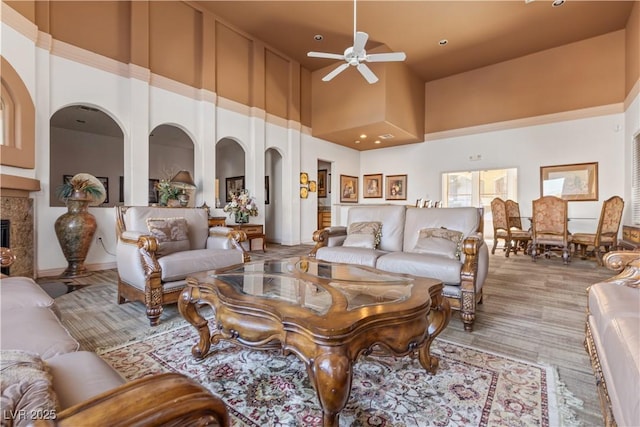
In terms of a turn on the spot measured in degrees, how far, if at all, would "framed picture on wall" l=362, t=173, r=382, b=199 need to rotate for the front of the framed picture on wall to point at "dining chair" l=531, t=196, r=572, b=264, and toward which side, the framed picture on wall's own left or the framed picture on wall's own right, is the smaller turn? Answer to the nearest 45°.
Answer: approximately 90° to the framed picture on wall's own left

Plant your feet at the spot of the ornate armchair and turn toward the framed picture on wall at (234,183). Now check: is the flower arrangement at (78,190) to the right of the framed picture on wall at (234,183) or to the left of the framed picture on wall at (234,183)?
left

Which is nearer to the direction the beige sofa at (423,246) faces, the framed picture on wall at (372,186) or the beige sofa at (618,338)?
the beige sofa

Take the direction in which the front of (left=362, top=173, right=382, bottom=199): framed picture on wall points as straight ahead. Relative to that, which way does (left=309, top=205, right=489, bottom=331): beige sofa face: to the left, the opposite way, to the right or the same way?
the same way

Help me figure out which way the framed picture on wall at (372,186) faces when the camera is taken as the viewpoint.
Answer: facing the viewer and to the left of the viewer

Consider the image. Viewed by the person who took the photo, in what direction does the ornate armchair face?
facing the viewer and to the right of the viewer

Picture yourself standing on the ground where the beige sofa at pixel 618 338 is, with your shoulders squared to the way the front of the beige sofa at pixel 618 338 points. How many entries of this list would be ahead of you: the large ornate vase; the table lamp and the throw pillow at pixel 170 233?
3

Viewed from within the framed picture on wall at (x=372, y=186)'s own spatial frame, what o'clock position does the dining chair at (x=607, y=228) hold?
The dining chair is roughly at 9 o'clock from the framed picture on wall.

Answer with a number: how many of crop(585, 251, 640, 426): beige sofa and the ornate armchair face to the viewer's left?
1

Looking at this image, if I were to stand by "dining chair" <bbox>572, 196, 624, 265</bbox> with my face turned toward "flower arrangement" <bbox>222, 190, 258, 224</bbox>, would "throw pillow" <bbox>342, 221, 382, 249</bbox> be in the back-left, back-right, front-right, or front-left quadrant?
front-left

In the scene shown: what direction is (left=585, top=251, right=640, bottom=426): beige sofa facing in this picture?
to the viewer's left

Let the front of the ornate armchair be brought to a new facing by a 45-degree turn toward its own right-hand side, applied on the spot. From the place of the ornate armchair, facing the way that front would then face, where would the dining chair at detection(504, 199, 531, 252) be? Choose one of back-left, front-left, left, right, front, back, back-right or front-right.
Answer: left

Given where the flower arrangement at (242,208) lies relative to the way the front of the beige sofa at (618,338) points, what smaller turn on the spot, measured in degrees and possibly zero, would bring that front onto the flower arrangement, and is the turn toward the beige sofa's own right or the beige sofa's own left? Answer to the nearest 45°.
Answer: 0° — it already faces it

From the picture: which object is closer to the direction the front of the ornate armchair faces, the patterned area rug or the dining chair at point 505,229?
the patterned area rug

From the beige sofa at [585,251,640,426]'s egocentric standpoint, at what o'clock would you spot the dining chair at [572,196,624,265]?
The dining chair is roughly at 3 o'clock from the beige sofa.
